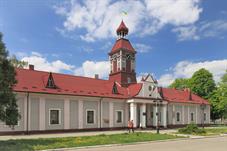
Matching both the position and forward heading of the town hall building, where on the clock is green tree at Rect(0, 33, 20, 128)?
The green tree is roughly at 2 o'clock from the town hall building.

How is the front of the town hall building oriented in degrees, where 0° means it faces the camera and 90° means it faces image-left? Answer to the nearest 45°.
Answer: approximately 315°
